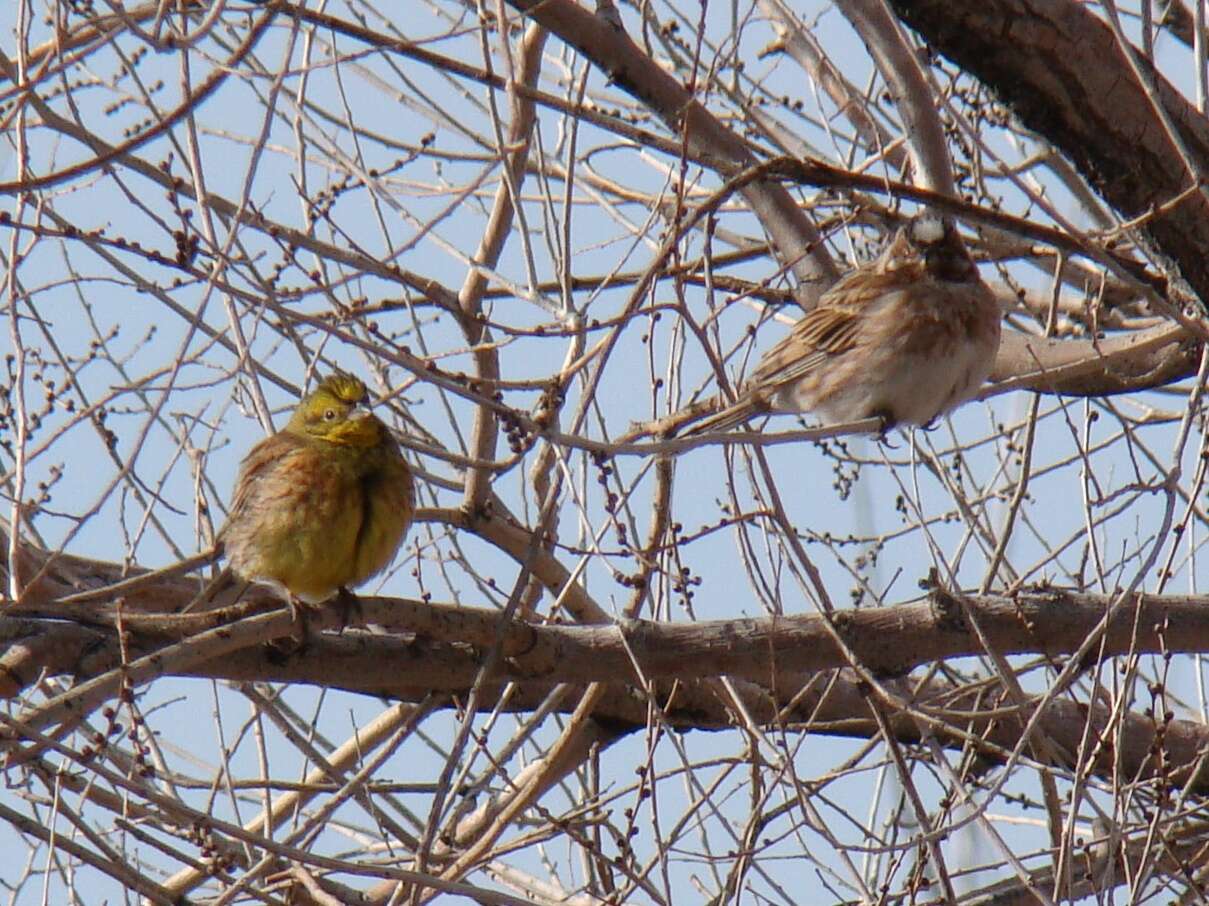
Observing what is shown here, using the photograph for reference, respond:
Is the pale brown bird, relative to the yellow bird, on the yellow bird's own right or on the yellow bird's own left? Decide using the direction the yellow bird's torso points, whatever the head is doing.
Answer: on the yellow bird's own left

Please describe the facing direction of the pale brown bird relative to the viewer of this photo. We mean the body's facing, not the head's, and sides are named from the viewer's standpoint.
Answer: facing the viewer and to the right of the viewer

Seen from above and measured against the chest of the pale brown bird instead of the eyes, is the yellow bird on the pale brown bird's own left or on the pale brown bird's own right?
on the pale brown bird's own right

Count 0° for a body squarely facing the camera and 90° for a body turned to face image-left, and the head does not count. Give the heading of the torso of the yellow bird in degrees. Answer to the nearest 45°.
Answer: approximately 315°

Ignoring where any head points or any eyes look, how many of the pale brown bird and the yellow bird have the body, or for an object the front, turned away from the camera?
0
